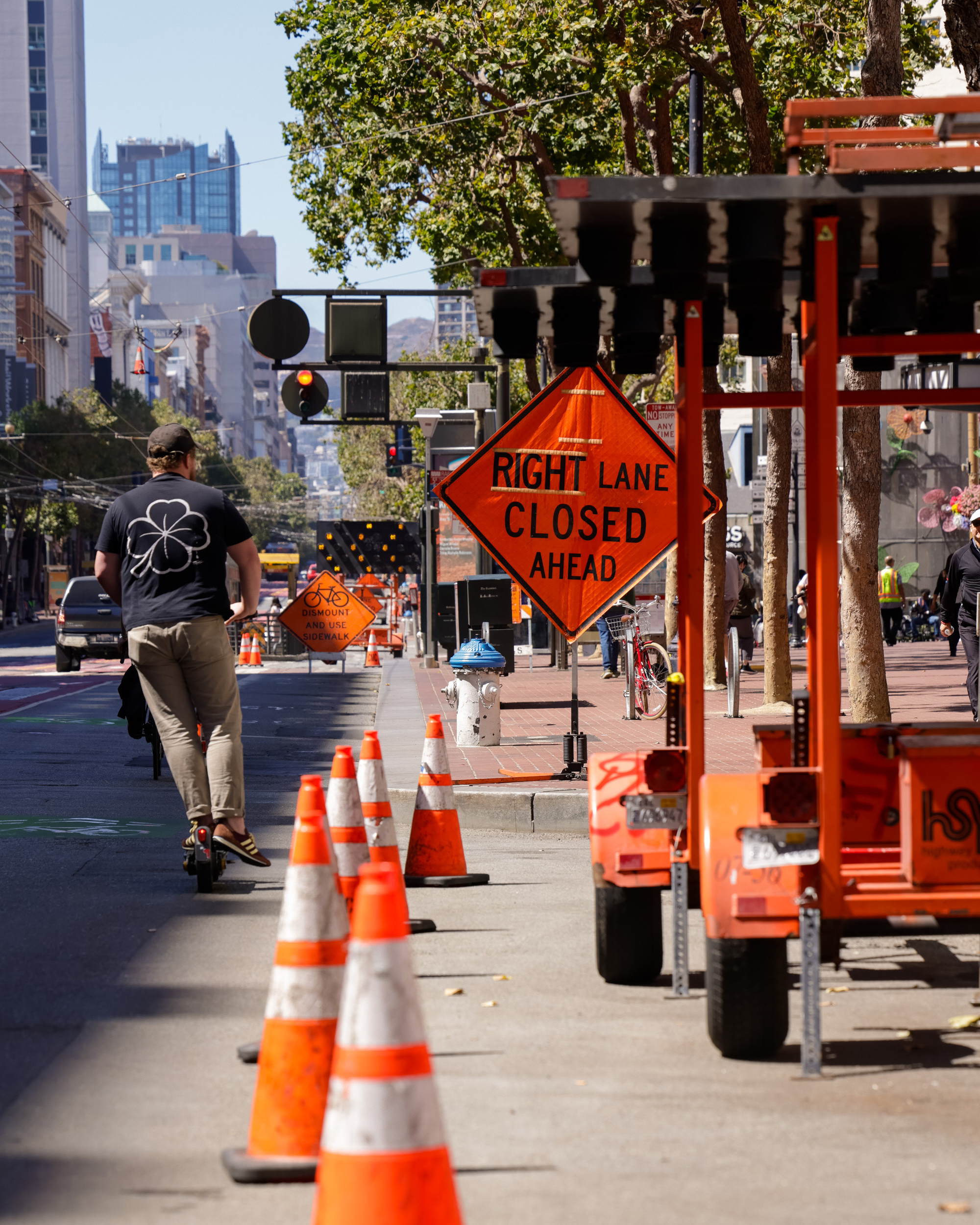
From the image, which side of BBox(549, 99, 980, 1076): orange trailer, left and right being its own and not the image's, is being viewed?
back

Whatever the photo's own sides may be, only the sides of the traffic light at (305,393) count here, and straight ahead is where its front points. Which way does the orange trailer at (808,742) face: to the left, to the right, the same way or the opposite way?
the opposite way

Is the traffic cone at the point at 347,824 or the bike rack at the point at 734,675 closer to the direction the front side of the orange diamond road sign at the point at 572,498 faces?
the traffic cone

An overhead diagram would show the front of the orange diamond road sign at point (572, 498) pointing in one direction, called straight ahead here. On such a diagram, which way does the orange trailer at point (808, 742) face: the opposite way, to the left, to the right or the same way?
the opposite way

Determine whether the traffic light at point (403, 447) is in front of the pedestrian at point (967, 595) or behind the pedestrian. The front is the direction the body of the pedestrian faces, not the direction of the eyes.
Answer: behind

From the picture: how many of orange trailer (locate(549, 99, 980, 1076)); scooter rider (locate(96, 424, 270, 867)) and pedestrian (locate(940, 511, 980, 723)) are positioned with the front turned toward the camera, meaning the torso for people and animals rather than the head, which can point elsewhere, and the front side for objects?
1

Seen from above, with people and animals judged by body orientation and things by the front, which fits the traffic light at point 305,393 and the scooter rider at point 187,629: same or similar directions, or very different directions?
very different directions

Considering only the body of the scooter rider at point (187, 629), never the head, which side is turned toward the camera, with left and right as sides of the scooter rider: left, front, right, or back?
back

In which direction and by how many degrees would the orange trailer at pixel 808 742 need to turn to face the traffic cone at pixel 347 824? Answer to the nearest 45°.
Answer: approximately 45° to its left

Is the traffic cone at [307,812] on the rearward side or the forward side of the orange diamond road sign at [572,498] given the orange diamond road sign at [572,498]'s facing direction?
on the forward side

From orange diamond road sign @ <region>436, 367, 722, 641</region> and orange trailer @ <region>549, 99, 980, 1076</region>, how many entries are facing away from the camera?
1

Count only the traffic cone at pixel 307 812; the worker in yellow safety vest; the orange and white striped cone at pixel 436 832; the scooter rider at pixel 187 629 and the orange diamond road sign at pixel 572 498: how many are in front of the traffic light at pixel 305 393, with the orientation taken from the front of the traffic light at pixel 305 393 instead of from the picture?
4

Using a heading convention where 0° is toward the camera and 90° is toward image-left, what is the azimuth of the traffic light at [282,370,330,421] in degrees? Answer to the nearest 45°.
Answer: approximately 0°

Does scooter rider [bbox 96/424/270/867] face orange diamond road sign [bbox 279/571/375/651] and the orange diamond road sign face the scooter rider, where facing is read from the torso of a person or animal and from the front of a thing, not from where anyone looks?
yes
